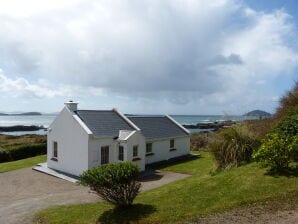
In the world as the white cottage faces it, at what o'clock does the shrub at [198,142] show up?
The shrub is roughly at 9 o'clock from the white cottage.

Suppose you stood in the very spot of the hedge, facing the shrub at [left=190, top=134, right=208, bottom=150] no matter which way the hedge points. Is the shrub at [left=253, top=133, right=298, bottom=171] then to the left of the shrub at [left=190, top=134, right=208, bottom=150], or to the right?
right

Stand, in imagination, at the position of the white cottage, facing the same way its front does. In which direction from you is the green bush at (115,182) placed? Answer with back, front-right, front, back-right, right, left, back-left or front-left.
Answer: front-right

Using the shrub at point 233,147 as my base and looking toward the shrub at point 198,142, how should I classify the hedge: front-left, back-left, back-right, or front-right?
front-left

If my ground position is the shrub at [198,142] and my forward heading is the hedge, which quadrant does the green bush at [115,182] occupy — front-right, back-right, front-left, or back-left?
front-left

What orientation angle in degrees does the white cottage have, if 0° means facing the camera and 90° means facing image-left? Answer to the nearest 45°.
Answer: approximately 315°

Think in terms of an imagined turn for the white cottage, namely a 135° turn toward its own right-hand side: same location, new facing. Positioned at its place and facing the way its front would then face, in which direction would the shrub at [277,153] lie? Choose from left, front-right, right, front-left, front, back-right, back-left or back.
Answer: back-left

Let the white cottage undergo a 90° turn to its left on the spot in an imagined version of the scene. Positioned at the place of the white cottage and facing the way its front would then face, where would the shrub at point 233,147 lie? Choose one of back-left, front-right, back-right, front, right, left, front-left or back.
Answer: right
